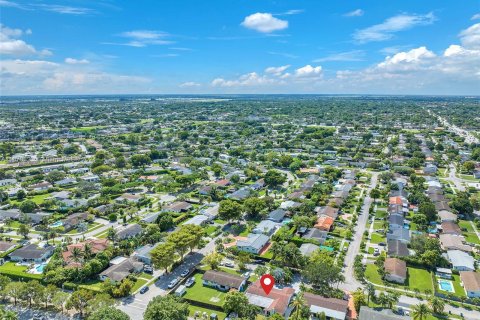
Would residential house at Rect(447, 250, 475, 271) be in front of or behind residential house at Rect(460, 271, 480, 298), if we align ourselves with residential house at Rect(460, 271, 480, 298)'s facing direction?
behind

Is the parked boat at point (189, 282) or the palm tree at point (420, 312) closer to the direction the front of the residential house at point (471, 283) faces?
the palm tree
